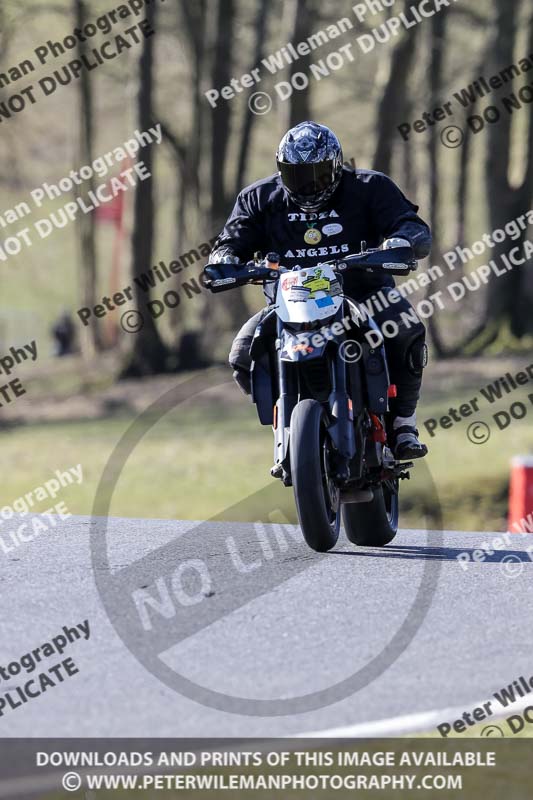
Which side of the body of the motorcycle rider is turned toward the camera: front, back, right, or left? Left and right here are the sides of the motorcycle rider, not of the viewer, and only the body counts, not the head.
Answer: front

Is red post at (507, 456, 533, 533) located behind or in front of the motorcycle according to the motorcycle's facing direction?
behind

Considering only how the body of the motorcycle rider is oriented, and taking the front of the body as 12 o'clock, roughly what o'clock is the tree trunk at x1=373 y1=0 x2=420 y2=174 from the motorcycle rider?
The tree trunk is roughly at 6 o'clock from the motorcycle rider.

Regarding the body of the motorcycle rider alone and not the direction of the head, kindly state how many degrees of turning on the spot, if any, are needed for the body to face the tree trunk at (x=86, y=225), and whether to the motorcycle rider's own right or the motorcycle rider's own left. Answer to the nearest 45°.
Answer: approximately 180°

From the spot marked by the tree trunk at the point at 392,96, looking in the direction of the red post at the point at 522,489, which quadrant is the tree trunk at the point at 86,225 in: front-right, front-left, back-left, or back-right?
back-right

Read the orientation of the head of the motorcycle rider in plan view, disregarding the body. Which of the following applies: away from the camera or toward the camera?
toward the camera

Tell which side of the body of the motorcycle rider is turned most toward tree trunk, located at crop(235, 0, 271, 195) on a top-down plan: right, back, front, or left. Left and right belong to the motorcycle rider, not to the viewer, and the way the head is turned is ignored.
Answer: back

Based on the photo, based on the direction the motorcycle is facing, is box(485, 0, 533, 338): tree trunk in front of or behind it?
behind

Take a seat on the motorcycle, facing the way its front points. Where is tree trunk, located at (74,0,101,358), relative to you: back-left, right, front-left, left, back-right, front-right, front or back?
back

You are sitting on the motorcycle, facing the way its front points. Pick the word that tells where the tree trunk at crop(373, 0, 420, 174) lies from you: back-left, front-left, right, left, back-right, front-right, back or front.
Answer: back

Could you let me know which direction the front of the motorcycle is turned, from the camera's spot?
facing the viewer
